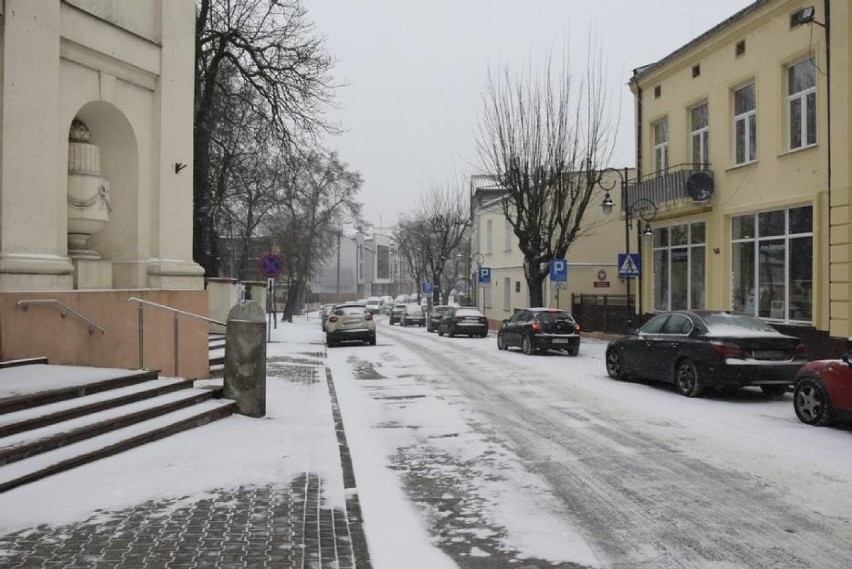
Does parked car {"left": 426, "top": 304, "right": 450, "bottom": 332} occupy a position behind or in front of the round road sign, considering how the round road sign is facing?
behind

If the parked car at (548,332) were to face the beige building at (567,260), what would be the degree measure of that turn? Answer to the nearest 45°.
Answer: approximately 45° to its right

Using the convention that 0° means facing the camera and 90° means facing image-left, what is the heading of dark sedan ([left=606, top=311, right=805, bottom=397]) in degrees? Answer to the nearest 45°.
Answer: approximately 135°

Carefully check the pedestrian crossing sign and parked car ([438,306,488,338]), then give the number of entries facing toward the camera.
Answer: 1
